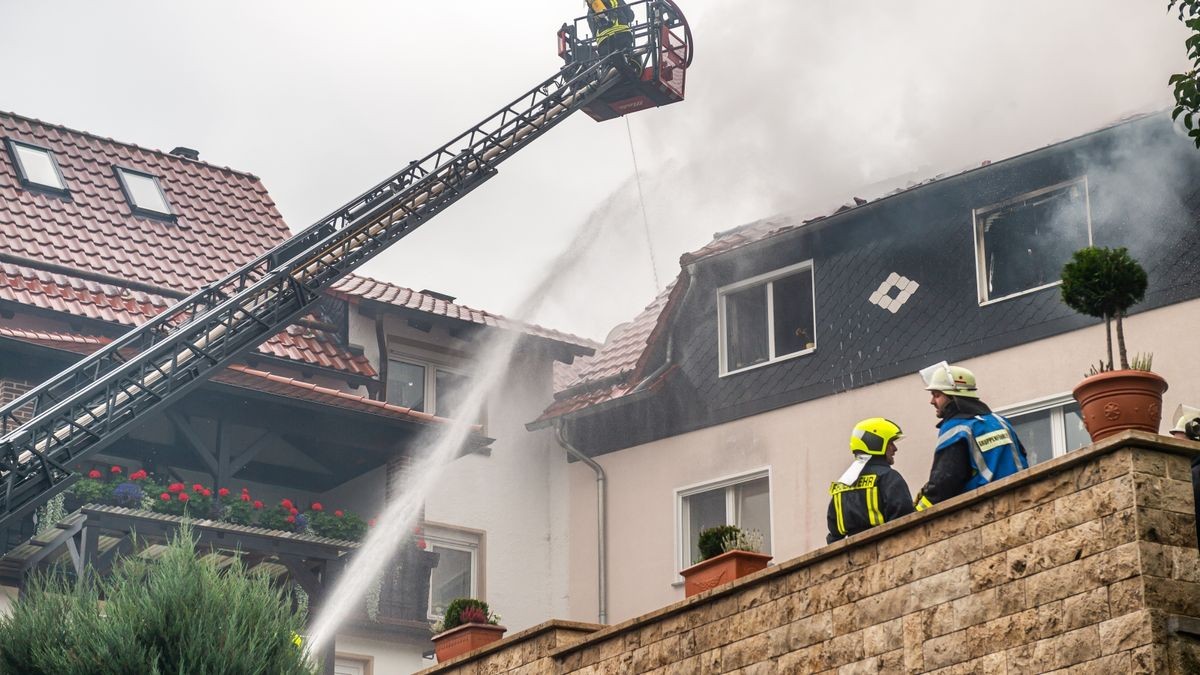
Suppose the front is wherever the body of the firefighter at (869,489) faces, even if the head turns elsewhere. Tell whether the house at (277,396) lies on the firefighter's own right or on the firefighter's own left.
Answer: on the firefighter's own left

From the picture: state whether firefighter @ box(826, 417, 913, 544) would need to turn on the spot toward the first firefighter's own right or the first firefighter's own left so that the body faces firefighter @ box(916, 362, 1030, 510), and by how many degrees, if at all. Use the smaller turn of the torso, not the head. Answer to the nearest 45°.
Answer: approximately 90° to the first firefighter's own right

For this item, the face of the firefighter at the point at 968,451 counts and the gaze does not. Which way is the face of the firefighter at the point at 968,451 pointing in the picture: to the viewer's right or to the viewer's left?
to the viewer's left

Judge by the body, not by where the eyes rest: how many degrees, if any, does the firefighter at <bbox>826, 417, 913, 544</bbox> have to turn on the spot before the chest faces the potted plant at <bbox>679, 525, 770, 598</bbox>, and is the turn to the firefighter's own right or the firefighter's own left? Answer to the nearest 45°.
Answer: approximately 90° to the firefighter's own left

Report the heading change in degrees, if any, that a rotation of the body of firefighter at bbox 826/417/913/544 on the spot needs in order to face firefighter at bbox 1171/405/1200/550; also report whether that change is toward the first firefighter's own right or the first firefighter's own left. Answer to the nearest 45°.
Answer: approximately 90° to the first firefighter's own right

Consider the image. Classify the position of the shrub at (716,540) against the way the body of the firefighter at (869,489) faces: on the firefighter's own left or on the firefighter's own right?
on the firefighter's own left

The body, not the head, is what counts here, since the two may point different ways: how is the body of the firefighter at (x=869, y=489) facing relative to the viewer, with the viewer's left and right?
facing away from the viewer and to the right of the viewer

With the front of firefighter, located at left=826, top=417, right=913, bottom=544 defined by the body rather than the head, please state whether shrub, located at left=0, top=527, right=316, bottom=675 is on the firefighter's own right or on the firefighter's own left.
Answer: on the firefighter's own left

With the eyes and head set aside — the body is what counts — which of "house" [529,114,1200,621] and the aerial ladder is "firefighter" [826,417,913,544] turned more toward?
the house

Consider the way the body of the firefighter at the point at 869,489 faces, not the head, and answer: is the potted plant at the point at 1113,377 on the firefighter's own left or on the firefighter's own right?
on the firefighter's own right
